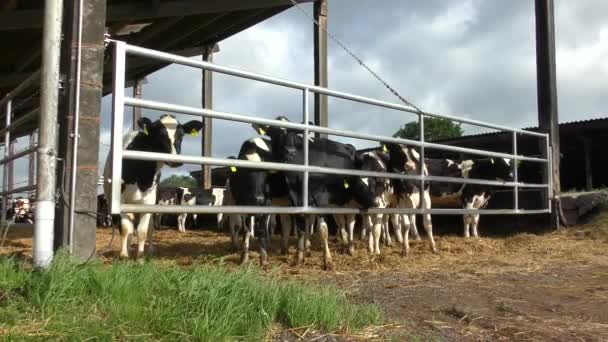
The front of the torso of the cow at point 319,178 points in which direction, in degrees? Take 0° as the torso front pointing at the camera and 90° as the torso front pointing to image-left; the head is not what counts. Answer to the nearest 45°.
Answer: approximately 45°

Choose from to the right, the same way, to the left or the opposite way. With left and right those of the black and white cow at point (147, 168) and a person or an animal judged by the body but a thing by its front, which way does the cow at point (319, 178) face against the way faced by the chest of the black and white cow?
to the right

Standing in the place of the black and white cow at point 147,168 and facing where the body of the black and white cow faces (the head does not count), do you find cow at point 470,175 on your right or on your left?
on your left

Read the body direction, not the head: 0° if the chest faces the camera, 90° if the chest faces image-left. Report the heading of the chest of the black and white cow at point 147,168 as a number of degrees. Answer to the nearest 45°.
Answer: approximately 315°

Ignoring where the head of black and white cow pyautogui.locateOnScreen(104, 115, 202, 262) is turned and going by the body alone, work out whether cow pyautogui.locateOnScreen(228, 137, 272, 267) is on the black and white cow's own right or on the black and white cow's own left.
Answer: on the black and white cow's own left

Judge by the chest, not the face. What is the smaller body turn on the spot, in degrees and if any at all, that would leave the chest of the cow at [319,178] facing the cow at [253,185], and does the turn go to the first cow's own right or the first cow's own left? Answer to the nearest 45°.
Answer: approximately 45° to the first cow's own right
